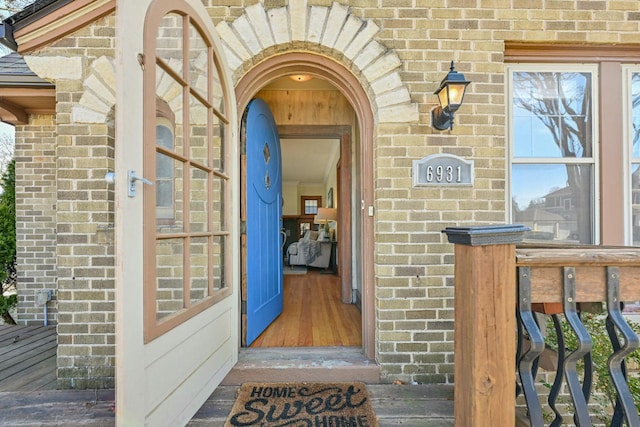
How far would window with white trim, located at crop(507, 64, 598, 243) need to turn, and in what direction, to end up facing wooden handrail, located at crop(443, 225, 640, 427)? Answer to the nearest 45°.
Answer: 0° — it already faces it

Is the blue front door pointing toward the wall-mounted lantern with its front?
yes

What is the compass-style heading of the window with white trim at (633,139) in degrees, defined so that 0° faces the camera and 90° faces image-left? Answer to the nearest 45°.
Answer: approximately 0°

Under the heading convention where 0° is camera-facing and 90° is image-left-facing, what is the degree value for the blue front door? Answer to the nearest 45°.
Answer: approximately 315°

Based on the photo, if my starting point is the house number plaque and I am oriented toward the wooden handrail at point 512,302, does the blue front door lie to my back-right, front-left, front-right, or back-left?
back-right
